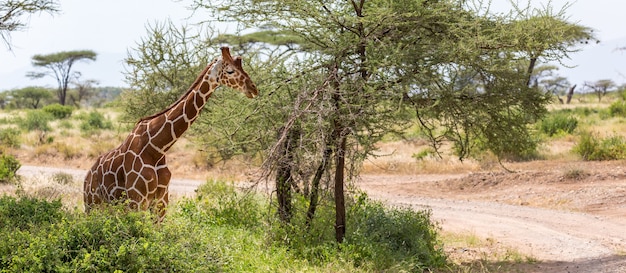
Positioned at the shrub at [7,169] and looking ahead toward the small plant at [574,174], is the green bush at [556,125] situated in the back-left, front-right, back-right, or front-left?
front-left

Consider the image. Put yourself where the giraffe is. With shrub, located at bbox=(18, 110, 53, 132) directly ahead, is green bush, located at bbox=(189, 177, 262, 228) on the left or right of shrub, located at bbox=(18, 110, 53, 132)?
right

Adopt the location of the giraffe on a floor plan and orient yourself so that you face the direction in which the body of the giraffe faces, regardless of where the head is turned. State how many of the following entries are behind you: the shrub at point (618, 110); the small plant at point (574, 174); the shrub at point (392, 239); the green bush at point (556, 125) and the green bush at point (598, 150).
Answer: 0

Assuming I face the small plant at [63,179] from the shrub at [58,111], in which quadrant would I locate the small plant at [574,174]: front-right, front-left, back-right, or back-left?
front-left

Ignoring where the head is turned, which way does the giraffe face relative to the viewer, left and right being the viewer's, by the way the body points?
facing to the right of the viewer

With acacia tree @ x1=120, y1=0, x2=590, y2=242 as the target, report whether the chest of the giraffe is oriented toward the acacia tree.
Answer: yes

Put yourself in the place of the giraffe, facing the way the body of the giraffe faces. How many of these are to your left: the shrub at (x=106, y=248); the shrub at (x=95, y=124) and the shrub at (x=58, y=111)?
2

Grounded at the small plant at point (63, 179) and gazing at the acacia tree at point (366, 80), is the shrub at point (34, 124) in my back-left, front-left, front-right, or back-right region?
back-left

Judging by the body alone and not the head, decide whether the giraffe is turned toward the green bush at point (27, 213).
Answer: no

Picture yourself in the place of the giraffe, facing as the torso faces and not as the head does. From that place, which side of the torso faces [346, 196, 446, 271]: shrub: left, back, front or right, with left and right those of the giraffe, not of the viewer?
front

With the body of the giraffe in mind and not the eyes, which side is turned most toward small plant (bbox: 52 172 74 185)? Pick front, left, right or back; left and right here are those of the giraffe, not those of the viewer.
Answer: left

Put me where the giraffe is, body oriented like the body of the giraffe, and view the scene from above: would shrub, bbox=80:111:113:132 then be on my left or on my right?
on my left

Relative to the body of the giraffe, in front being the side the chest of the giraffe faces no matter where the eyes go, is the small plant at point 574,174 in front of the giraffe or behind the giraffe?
in front

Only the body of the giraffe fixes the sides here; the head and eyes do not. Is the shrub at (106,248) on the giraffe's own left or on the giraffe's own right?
on the giraffe's own right

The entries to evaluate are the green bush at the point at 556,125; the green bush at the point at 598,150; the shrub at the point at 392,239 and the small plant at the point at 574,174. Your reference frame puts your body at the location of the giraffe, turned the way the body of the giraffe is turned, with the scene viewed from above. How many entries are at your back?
0
